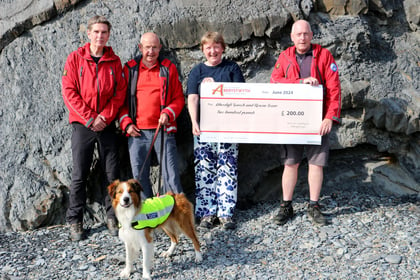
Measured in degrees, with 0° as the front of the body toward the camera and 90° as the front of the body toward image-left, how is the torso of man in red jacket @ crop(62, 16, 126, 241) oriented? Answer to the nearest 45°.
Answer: approximately 0°

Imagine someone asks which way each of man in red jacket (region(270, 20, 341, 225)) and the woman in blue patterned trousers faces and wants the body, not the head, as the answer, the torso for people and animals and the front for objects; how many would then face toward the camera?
2

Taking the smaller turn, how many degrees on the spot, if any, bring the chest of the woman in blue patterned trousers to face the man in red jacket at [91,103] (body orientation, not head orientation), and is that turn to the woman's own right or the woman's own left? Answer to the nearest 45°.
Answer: approximately 90° to the woman's own right

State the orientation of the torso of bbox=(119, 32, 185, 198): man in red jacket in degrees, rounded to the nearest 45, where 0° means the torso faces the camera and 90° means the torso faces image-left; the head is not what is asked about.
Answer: approximately 0°

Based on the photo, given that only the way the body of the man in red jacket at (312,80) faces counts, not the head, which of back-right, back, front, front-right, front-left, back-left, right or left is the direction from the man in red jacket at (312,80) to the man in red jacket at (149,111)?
right

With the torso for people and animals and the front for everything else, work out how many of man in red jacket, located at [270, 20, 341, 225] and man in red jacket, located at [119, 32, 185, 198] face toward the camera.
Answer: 2

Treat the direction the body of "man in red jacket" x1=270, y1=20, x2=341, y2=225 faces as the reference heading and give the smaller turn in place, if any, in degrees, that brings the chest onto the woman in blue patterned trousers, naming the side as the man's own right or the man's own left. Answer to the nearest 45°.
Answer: approximately 90° to the man's own right

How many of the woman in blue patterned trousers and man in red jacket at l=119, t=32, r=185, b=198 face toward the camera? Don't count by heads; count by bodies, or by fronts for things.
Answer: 2

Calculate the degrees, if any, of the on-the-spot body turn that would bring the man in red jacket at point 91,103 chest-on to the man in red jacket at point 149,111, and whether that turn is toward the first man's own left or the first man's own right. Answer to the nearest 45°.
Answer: approximately 90° to the first man's own left
